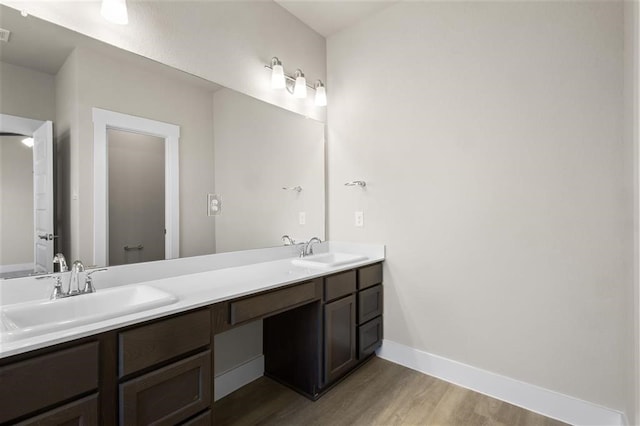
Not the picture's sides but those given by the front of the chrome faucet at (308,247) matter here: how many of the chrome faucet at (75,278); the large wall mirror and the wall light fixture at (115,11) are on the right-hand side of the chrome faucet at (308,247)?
3

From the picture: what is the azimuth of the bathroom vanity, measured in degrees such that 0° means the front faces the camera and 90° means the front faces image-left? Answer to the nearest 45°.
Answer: approximately 315°

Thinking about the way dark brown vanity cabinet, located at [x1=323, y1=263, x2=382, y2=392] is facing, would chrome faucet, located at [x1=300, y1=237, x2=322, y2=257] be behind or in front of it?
behind

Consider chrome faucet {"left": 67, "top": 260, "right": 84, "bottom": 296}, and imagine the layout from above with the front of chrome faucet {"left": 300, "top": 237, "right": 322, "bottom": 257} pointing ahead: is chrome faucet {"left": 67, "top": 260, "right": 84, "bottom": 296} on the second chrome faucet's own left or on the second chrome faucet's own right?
on the second chrome faucet's own right

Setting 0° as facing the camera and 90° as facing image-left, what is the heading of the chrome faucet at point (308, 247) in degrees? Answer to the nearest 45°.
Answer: approximately 315°
